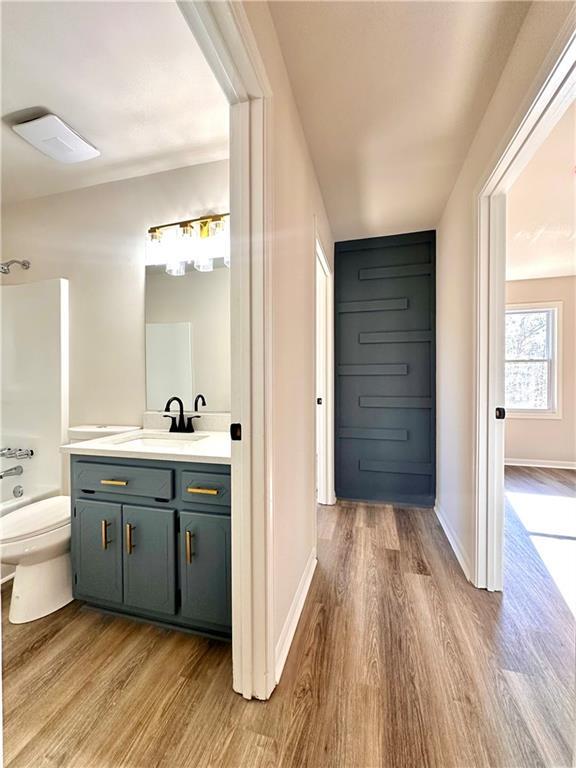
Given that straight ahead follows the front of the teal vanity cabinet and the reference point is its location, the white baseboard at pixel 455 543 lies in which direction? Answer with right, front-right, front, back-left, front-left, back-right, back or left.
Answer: back-left

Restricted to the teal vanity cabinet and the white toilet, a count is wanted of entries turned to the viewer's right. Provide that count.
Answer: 0

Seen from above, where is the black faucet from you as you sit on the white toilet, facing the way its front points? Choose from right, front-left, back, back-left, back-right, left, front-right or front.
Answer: back-left

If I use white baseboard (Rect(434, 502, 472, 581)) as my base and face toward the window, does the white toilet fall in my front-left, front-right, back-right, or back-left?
back-left

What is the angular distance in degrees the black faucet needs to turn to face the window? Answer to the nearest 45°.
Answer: approximately 135° to its left

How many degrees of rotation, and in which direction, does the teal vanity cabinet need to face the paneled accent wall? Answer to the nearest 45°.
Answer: approximately 180°

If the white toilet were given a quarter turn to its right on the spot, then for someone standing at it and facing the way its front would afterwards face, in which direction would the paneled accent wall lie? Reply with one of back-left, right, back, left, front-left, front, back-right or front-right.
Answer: back-right

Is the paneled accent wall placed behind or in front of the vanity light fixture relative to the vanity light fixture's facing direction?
behind

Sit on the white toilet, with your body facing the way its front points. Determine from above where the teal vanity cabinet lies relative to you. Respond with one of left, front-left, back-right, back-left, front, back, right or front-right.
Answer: left

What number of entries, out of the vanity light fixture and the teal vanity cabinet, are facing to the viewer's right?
0

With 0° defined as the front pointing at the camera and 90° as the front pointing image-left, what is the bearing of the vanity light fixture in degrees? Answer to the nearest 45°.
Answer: approximately 45°
